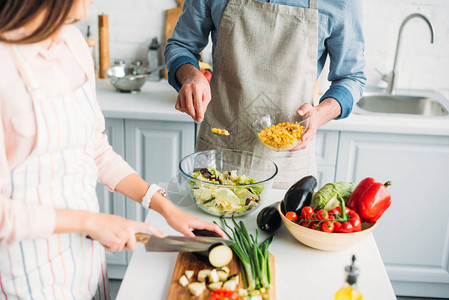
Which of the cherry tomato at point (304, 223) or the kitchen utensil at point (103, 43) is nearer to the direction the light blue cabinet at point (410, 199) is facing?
the cherry tomato

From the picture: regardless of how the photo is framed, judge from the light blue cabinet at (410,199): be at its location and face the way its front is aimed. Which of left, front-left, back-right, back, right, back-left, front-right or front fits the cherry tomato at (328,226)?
front

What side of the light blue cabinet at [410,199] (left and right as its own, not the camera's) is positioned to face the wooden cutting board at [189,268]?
front

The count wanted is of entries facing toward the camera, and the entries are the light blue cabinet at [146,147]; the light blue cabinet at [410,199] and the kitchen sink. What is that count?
3

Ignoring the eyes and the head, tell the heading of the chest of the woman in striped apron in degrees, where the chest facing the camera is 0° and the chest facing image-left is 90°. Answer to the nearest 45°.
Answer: approximately 315°

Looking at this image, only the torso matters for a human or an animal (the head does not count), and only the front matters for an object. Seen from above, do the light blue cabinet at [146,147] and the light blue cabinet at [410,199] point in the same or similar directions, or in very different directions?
same or similar directions

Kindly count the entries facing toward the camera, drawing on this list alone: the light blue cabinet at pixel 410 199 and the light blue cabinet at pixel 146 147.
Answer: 2

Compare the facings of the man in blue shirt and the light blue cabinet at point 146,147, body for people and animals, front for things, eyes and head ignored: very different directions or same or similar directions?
same or similar directions

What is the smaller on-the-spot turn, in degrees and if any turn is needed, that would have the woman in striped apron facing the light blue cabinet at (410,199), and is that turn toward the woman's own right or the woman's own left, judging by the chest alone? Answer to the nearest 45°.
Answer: approximately 90° to the woman's own left

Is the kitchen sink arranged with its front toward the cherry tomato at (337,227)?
yes

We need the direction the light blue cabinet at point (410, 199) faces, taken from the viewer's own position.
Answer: facing the viewer

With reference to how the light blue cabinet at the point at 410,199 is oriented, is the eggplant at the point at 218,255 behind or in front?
in front

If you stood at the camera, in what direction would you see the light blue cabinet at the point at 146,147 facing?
facing the viewer

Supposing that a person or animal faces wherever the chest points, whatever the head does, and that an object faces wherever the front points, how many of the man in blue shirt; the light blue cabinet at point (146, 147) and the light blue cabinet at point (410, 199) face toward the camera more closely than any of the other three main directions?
3
